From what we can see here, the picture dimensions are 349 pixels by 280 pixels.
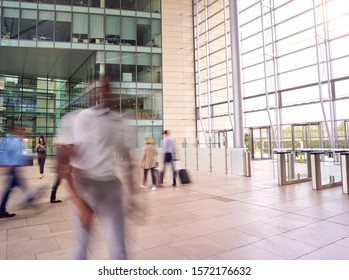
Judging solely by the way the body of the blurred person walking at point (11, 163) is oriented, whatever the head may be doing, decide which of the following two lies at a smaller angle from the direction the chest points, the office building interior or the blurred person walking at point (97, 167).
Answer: the office building interior

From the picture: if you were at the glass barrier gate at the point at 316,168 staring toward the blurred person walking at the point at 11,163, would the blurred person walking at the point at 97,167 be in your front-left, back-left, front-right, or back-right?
front-left
